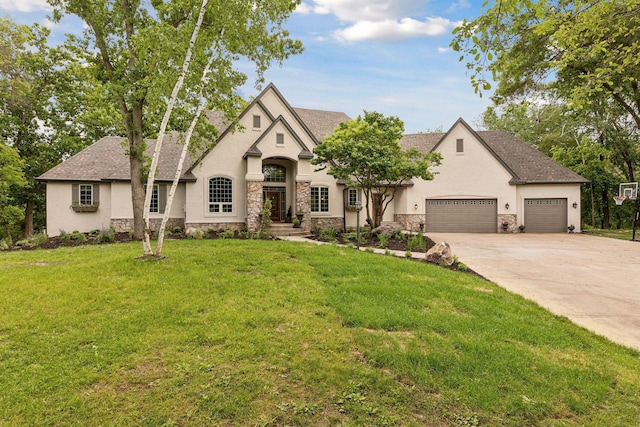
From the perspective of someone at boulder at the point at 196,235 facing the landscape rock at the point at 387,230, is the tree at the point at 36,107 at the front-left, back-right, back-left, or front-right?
back-left

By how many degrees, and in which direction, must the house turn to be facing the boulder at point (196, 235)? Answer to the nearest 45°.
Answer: approximately 45° to its right

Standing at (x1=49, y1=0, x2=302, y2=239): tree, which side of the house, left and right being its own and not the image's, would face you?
front

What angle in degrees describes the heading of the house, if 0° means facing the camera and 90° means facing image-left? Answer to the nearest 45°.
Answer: approximately 0°

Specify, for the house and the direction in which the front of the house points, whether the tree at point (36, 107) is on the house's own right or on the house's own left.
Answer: on the house's own right

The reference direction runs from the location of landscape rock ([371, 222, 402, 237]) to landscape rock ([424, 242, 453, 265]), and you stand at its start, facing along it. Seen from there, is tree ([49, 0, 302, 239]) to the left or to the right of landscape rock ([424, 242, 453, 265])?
right

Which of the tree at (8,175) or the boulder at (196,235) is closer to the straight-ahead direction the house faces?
the boulder

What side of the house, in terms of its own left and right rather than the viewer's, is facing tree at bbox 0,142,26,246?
right
